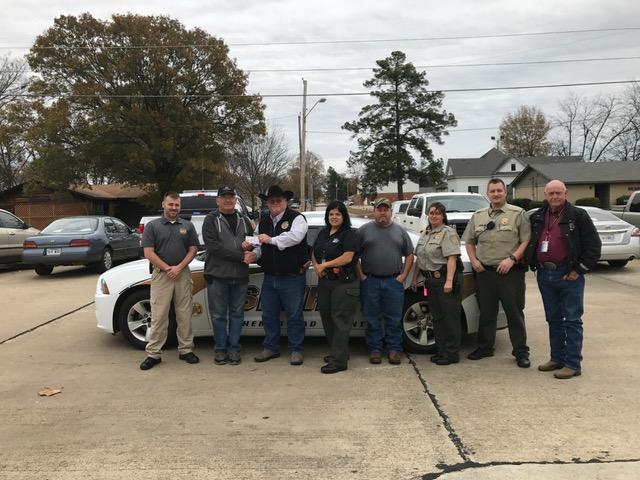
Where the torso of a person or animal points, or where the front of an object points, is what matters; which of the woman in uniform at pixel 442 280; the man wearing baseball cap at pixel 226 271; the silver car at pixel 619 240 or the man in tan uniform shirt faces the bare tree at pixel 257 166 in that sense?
the silver car

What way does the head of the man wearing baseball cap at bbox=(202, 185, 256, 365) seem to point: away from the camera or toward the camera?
toward the camera

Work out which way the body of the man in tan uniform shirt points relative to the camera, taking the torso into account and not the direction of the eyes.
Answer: toward the camera

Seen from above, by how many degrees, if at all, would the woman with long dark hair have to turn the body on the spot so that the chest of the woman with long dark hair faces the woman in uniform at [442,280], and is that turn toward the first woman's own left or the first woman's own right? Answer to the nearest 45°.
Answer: approximately 135° to the first woman's own left

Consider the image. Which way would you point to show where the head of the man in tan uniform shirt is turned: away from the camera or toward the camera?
toward the camera

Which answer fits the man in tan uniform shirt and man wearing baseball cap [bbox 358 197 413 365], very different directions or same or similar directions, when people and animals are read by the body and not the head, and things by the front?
same or similar directions

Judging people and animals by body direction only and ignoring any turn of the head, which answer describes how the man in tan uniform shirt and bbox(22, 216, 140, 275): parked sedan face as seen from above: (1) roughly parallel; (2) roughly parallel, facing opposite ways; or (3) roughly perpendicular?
roughly parallel, facing opposite ways

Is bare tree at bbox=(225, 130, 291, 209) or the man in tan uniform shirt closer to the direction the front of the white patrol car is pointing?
the bare tree

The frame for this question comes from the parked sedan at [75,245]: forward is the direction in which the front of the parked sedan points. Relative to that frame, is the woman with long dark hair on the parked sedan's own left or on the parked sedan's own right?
on the parked sedan's own right

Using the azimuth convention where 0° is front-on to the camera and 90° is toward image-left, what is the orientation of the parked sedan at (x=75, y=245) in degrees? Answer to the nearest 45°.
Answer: approximately 225°

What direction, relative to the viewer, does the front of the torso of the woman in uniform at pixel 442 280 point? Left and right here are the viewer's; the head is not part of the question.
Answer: facing the viewer and to the left of the viewer

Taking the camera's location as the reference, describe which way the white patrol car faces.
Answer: facing to the left of the viewer

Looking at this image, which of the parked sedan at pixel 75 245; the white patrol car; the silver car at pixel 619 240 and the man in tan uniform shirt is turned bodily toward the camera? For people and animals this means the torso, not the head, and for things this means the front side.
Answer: the man in tan uniform shirt

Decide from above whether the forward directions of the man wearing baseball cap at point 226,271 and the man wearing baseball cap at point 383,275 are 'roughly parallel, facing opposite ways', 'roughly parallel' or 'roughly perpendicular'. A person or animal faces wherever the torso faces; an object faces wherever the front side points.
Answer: roughly parallel

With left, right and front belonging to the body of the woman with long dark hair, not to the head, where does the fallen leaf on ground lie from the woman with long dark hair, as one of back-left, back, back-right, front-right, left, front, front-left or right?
front-right

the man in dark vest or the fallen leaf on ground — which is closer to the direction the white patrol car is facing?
the fallen leaf on ground

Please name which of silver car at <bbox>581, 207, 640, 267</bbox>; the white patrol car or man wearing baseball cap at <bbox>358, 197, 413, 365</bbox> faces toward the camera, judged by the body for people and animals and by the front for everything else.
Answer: the man wearing baseball cap

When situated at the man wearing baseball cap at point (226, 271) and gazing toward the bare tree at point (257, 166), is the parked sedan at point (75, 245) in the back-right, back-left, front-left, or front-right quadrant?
front-left

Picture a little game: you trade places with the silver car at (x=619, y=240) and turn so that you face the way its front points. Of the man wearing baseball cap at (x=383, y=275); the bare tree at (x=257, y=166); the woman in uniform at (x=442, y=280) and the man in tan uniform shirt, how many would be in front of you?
1
